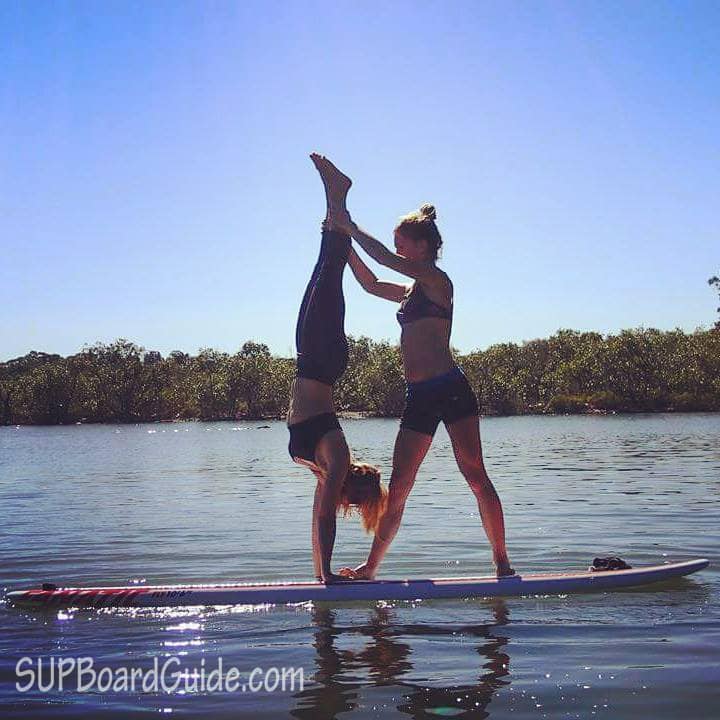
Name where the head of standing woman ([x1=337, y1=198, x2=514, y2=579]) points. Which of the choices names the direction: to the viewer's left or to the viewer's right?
to the viewer's left

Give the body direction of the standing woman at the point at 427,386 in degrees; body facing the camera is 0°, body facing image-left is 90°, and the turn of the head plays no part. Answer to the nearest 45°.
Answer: approximately 90°

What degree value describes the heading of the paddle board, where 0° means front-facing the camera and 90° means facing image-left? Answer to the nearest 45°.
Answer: approximately 270°
